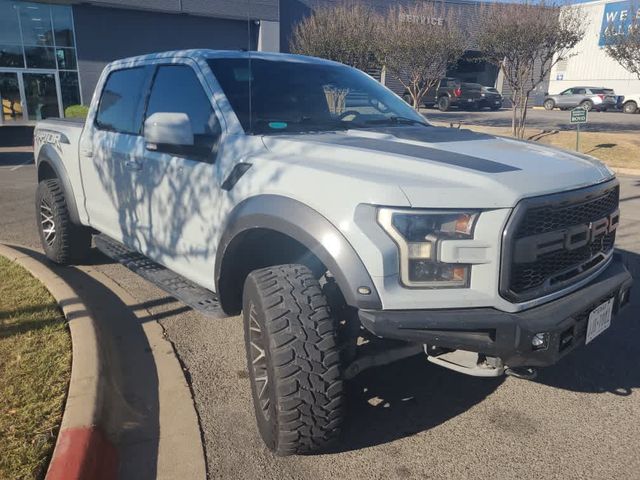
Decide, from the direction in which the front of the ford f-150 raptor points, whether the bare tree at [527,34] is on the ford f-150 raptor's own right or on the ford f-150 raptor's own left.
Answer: on the ford f-150 raptor's own left

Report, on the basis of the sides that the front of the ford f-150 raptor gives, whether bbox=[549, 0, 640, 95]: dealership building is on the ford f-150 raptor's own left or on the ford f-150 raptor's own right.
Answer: on the ford f-150 raptor's own left

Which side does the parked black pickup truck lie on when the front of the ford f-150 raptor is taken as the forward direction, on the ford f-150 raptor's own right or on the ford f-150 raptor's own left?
on the ford f-150 raptor's own left

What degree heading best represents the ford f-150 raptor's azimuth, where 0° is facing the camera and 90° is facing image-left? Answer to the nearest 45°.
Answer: approximately 315°

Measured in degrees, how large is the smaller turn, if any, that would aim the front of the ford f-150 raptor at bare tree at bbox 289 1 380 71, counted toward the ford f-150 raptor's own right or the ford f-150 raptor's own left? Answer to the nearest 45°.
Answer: approximately 135° to the ford f-150 raptor's own left

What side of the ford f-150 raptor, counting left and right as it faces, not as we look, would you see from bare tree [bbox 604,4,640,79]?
left

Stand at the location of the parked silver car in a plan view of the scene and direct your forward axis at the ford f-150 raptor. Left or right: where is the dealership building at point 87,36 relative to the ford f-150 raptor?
right

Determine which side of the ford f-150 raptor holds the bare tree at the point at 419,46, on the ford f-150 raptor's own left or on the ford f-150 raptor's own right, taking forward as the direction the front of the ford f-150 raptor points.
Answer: on the ford f-150 raptor's own left
